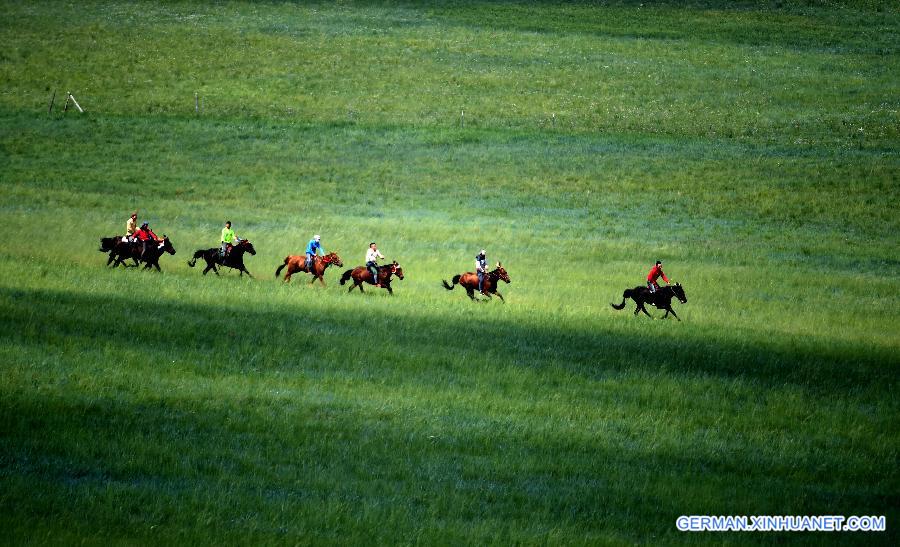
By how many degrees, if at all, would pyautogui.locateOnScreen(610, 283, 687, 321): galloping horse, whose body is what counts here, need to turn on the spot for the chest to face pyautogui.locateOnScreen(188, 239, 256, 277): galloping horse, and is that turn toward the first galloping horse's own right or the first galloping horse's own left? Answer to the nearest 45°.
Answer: approximately 180°

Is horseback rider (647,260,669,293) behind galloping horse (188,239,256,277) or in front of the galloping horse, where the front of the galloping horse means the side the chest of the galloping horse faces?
in front

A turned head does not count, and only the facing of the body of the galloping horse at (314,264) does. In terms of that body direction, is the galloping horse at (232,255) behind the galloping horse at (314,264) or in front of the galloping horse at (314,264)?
behind

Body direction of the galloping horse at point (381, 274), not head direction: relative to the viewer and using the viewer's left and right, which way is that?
facing to the right of the viewer

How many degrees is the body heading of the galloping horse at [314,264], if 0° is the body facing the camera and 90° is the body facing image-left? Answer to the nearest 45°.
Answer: approximately 270°

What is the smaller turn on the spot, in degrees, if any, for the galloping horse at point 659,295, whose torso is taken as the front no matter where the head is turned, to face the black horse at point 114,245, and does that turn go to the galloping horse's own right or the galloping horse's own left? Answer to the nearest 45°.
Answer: approximately 180°

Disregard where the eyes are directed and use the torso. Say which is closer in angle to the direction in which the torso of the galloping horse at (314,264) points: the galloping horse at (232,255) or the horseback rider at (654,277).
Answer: the horseback rider

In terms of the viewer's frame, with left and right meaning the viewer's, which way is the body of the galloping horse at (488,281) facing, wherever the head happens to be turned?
facing to the right of the viewer

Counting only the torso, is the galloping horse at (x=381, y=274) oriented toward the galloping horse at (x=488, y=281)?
yes

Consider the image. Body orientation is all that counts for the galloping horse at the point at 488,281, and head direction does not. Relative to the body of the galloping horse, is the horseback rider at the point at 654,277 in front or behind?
in front

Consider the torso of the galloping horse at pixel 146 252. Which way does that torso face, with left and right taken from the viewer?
facing to the right of the viewer

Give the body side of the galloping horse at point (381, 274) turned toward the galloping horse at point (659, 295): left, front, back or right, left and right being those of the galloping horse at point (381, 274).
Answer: front

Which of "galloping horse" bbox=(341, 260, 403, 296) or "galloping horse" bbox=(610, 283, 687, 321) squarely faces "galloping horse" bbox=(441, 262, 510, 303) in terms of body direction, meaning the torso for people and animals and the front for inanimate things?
"galloping horse" bbox=(341, 260, 403, 296)

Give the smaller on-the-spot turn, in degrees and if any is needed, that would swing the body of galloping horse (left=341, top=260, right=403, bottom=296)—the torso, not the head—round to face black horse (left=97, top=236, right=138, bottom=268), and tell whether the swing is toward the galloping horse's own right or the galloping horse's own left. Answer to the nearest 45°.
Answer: approximately 180°
